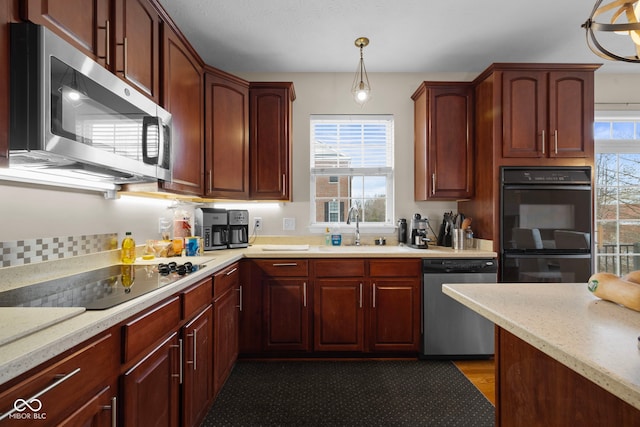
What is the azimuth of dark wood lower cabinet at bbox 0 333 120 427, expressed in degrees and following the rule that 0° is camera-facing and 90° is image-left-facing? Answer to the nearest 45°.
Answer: approximately 315°

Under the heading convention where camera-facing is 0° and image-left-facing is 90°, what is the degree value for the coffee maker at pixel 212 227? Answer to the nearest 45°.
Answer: approximately 315°

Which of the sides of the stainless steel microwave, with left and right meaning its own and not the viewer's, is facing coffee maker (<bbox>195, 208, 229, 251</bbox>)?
left

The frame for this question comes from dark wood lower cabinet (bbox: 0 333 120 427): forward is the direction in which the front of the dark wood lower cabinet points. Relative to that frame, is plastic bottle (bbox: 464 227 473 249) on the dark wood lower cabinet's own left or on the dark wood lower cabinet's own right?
on the dark wood lower cabinet's own left

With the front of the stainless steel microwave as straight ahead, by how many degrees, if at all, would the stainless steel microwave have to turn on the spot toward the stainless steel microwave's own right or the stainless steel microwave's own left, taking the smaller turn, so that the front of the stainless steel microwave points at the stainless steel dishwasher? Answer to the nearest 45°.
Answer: approximately 45° to the stainless steel microwave's own left

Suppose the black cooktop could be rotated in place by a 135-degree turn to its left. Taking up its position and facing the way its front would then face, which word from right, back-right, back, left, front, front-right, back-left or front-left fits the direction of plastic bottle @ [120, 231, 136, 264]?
front

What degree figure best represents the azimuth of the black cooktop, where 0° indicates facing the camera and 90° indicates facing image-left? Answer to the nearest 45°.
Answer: approximately 315°
